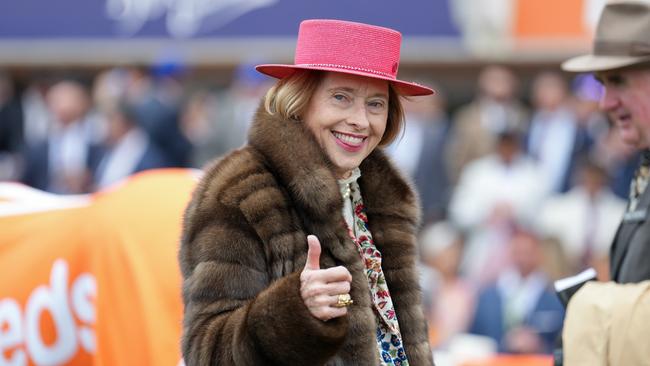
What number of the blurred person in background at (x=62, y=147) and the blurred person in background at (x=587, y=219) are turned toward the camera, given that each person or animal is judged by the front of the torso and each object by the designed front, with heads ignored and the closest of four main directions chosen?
2

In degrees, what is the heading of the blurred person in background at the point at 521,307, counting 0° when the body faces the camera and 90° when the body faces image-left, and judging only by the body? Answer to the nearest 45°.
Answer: approximately 0°

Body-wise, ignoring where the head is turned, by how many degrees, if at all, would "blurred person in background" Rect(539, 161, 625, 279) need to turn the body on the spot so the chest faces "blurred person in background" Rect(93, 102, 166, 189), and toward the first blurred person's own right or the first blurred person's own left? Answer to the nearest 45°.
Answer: approximately 90° to the first blurred person's own right

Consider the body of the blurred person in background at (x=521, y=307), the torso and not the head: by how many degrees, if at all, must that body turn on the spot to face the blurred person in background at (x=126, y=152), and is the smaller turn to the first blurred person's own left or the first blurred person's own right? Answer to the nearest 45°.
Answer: approximately 90° to the first blurred person's own right

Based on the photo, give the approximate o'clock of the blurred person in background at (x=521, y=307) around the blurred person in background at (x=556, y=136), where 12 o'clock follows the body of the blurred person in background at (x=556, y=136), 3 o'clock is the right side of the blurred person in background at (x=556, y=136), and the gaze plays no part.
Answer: the blurred person in background at (x=521, y=307) is roughly at 12 o'clock from the blurred person in background at (x=556, y=136).

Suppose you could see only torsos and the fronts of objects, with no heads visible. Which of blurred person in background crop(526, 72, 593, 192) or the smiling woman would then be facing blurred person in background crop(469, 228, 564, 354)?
blurred person in background crop(526, 72, 593, 192)

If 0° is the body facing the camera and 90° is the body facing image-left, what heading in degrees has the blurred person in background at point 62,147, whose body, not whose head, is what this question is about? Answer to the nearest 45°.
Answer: approximately 0°

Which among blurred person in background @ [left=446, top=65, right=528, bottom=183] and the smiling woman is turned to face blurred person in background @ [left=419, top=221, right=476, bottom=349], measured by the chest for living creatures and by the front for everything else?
blurred person in background @ [left=446, top=65, right=528, bottom=183]

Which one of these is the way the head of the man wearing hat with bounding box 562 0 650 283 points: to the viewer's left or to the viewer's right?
to the viewer's left
